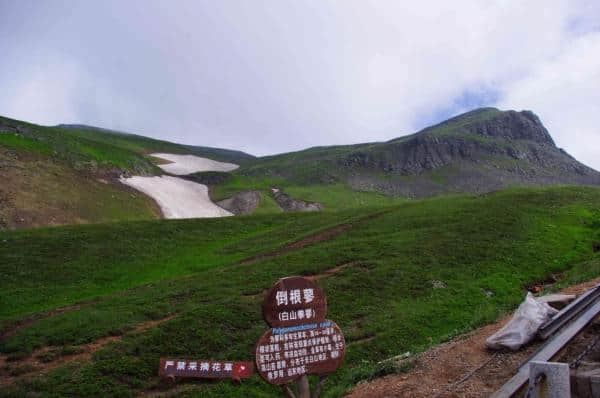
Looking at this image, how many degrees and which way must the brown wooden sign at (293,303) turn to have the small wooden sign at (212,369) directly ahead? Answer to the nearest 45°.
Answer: approximately 90° to its right

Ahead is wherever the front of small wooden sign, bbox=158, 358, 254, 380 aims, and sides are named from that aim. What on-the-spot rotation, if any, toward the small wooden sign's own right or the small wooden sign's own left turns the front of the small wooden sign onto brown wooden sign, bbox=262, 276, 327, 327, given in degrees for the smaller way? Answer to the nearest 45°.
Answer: approximately 45° to the small wooden sign's own left

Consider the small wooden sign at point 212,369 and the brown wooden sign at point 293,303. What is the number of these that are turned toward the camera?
2

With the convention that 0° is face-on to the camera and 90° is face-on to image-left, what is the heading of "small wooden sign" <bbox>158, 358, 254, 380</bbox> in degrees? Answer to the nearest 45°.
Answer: approximately 0°

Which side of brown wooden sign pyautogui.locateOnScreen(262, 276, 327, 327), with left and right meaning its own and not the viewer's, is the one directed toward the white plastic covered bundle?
left

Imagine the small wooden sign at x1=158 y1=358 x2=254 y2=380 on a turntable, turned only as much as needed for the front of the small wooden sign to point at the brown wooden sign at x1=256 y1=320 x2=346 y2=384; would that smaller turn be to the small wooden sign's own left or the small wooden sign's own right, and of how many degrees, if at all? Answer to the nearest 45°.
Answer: approximately 45° to the small wooden sign's own left

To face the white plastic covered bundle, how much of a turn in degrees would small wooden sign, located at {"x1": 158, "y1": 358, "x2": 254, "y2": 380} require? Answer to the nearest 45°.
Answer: approximately 90° to its left
